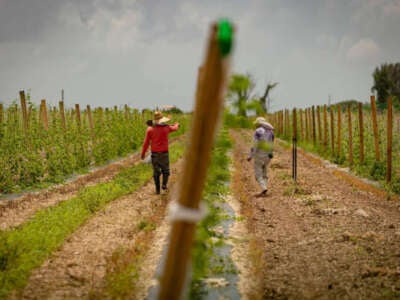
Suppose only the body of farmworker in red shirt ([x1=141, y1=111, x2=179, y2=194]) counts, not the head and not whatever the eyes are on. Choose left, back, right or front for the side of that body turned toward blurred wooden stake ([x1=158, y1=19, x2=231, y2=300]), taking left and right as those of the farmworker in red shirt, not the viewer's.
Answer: back

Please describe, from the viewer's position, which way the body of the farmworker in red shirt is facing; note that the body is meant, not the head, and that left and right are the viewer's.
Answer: facing away from the viewer

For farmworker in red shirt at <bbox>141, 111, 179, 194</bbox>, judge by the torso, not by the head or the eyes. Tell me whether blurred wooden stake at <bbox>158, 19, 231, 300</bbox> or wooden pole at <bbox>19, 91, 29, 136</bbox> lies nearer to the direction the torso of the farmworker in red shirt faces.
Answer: the wooden pole

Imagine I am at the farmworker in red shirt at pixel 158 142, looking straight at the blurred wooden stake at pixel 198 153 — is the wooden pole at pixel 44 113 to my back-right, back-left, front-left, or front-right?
back-right

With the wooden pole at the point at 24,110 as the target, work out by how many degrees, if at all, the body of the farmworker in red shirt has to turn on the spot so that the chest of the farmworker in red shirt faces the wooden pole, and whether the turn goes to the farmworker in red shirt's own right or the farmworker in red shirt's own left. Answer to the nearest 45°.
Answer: approximately 45° to the farmworker in red shirt's own left

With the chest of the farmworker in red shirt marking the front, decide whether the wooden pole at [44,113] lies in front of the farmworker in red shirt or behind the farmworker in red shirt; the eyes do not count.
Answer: in front

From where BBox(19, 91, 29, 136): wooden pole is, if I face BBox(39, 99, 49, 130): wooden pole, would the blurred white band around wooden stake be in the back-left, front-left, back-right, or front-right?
back-right

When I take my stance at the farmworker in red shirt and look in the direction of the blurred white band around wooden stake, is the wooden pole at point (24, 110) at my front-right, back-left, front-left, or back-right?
back-right

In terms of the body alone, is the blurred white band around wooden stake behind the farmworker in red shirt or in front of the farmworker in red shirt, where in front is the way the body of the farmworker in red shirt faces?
behind

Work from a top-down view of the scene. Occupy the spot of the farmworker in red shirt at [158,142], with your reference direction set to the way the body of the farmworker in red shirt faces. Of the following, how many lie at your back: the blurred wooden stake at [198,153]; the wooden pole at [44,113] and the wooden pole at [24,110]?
1

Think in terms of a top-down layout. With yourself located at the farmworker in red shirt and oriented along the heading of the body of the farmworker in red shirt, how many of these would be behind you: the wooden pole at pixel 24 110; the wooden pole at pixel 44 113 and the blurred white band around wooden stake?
1
